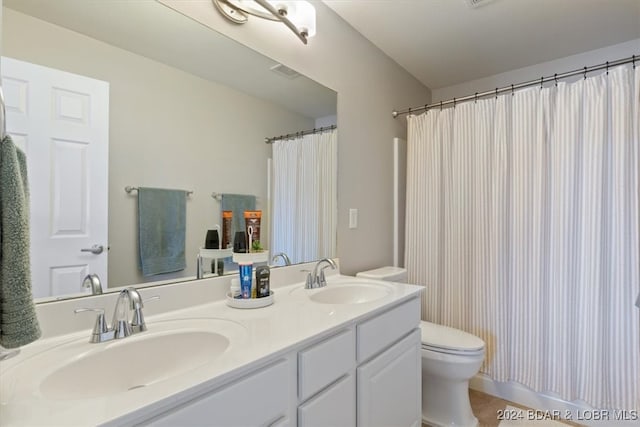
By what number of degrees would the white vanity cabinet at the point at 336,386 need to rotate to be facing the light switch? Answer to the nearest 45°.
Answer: approximately 135° to its left

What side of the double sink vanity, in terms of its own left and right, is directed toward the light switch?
left

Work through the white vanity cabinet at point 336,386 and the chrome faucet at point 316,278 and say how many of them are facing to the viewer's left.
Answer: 0

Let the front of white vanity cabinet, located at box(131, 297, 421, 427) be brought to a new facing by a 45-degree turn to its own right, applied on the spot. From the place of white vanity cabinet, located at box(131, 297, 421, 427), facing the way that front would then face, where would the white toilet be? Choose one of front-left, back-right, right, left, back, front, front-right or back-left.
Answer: back-left

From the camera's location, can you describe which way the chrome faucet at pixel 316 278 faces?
facing the viewer and to the right of the viewer

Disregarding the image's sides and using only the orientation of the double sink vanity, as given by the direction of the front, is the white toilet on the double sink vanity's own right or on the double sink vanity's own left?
on the double sink vanity's own left

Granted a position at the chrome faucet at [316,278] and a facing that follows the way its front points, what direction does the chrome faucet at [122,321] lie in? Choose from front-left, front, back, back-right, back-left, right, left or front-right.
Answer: right

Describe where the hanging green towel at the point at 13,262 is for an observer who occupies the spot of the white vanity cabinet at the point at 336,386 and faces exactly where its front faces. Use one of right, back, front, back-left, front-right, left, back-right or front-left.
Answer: right

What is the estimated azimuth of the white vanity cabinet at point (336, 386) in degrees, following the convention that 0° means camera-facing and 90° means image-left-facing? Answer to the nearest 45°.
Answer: approximately 315°
